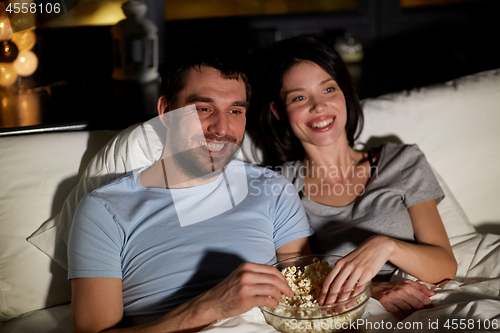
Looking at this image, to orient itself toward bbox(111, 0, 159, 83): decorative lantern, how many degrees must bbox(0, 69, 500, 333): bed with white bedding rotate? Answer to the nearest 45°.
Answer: approximately 180°

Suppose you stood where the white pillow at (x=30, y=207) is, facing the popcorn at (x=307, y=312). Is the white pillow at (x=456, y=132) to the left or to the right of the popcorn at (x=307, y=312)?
left

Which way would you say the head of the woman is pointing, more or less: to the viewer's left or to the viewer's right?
to the viewer's left

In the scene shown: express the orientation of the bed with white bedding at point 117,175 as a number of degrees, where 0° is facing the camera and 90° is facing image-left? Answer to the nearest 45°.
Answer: approximately 0°
